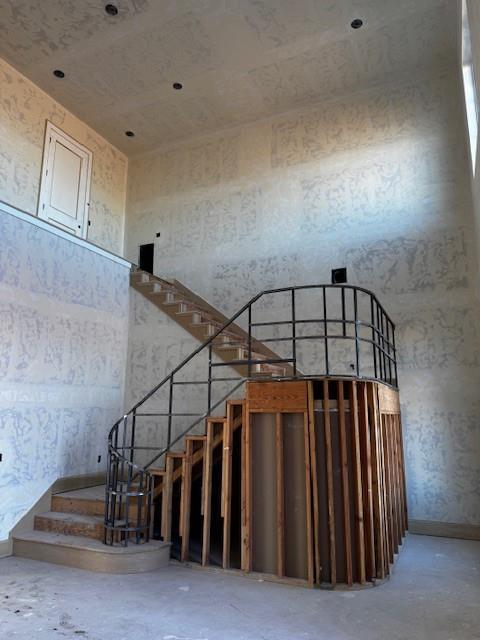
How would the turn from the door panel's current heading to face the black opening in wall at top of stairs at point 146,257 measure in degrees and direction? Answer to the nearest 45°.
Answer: approximately 45° to its left

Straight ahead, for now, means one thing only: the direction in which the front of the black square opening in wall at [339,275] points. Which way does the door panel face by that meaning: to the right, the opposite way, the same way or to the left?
to the left

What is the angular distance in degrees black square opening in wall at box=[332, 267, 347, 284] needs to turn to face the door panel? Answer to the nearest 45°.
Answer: approximately 90° to its right

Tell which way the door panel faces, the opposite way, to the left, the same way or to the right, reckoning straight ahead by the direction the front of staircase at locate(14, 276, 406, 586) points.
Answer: to the left

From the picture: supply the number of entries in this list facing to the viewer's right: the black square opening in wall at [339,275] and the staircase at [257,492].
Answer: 0

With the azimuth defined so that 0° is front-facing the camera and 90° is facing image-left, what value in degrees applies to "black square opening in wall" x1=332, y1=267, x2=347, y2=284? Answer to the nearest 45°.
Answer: approximately 0°

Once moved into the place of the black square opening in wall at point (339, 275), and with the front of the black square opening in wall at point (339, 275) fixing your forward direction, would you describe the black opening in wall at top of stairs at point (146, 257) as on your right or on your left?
on your right

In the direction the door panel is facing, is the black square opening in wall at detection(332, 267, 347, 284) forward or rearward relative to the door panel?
forward

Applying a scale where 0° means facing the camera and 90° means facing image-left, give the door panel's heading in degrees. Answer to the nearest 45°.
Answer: approximately 315°

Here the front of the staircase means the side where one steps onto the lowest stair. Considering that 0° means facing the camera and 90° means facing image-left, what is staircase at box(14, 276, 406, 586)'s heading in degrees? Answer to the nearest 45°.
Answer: approximately 45°

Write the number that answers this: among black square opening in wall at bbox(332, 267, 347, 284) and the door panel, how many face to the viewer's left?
0
